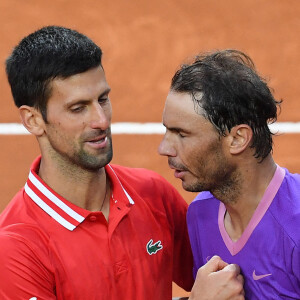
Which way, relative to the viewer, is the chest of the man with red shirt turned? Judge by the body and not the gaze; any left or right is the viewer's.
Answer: facing the viewer and to the right of the viewer

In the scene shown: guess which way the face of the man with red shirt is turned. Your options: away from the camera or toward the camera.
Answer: toward the camera
